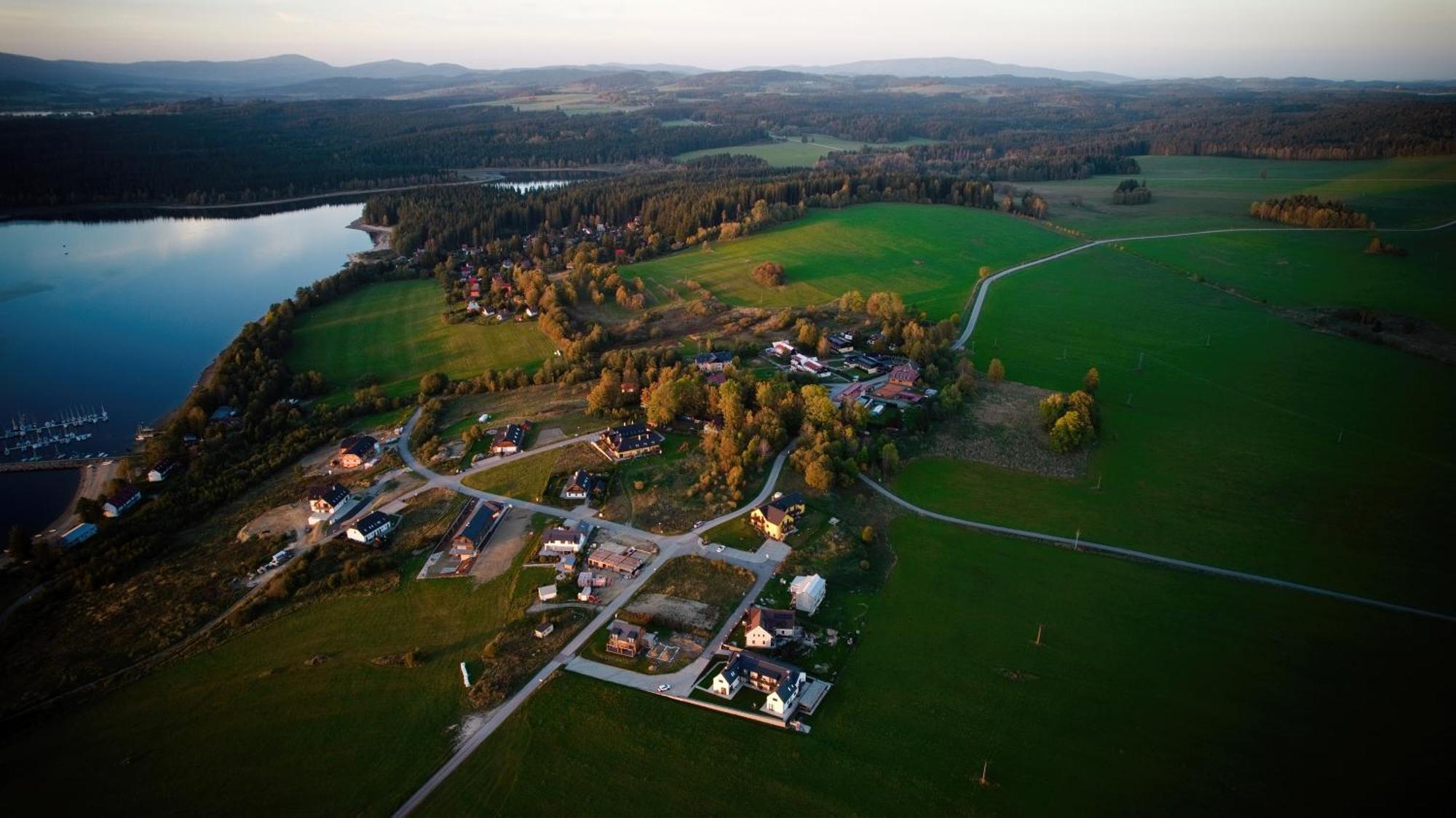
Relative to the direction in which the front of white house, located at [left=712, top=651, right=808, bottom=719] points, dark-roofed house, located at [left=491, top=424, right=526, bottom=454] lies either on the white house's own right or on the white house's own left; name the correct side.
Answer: on the white house's own right

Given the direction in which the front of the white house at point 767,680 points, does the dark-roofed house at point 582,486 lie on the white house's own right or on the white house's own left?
on the white house's own right

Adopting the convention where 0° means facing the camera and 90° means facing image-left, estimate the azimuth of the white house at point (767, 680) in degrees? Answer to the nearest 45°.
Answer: approximately 45°

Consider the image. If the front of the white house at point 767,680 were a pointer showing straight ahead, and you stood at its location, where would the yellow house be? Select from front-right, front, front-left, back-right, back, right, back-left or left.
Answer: back-right

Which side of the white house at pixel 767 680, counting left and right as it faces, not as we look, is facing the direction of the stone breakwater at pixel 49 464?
right

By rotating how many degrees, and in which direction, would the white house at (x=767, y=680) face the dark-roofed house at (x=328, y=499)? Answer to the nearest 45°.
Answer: approximately 90° to its right

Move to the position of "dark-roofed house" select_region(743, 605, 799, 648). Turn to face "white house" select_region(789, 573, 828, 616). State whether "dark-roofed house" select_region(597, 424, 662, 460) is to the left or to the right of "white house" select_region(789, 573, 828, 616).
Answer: left

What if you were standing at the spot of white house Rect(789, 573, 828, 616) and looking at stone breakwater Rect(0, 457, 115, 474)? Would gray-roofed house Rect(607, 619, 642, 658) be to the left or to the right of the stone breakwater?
left

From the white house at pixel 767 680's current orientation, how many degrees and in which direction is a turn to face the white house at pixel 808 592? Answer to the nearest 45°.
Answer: approximately 135° to its right

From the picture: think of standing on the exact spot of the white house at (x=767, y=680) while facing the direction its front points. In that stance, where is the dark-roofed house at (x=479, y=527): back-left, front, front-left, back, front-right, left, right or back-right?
right

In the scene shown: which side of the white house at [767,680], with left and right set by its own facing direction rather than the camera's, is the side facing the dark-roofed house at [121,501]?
right
